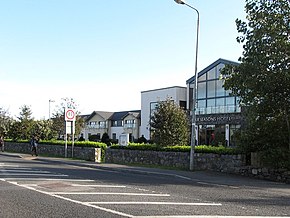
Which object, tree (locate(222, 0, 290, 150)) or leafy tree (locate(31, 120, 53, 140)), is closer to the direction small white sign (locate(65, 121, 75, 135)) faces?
the tree

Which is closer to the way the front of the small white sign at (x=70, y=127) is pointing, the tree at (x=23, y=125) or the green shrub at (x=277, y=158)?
the green shrub

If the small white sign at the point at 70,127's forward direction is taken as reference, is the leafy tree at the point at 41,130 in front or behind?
behind

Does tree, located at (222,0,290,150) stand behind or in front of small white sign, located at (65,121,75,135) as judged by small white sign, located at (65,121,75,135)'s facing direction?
in front

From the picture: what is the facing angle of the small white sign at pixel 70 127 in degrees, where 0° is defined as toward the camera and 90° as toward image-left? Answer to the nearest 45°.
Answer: approximately 0°

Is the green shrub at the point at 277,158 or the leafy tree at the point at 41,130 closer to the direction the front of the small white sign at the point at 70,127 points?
the green shrub
